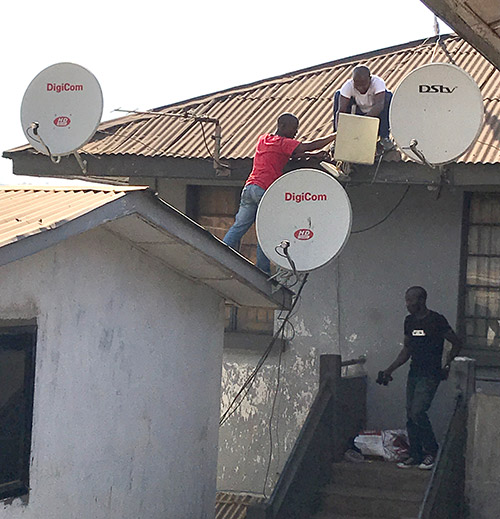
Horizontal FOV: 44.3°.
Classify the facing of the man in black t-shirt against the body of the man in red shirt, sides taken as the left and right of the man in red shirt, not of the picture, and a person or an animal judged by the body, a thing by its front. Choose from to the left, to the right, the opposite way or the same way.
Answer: the opposite way

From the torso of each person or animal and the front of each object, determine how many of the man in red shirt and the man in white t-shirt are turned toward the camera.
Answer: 1

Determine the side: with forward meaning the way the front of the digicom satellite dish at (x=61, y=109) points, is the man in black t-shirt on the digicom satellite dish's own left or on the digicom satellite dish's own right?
on the digicom satellite dish's own left

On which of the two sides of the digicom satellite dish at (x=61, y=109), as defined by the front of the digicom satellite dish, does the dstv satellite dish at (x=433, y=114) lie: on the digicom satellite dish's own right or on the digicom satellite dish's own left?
on the digicom satellite dish's own left

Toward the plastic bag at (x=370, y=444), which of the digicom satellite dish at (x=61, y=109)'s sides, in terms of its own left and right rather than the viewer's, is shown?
left

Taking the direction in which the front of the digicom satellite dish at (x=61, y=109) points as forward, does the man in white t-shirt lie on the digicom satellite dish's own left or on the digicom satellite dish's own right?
on the digicom satellite dish's own left

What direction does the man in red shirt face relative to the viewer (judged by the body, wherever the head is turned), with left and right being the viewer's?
facing away from the viewer and to the right of the viewer

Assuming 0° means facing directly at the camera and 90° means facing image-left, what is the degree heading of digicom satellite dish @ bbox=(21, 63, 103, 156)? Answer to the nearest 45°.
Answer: approximately 45°

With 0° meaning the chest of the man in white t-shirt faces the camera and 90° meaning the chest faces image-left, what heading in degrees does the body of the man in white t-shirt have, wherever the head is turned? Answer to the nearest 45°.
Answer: approximately 0°

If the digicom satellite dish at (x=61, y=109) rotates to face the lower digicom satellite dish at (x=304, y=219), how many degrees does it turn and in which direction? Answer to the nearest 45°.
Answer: approximately 90° to its left

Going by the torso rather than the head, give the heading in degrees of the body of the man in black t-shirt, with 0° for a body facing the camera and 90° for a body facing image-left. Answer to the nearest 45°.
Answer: approximately 45°

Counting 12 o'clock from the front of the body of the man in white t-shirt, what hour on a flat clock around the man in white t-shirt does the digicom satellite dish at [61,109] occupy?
The digicom satellite dish is roughly at 3 o'clock from the man in white t-shirt.
